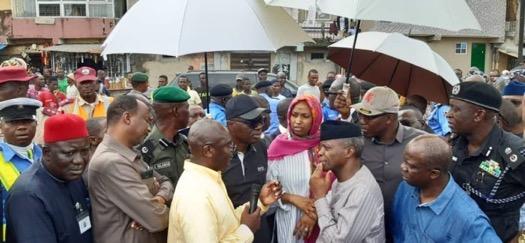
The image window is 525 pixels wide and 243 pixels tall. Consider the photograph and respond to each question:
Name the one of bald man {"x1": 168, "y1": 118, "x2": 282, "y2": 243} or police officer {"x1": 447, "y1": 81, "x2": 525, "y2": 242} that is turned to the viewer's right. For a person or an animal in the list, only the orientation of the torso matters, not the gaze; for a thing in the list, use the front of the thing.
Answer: the bald man

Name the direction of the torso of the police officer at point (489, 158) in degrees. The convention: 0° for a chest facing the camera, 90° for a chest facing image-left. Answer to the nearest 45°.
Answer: approximately 45°

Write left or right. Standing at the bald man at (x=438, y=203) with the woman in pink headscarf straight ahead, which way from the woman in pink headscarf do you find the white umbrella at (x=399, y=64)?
right

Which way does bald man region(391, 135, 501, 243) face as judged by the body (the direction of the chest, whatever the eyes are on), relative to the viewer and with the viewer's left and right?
facing the viewer and to the left of the viewer

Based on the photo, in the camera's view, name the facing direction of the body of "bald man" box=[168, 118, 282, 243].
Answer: to the viewer's right

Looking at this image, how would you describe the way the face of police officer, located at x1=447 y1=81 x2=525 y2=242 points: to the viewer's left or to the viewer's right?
to the viewer's left

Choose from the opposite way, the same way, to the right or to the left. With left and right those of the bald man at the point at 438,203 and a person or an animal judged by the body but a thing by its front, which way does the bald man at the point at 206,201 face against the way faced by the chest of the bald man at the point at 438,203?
the opposite way

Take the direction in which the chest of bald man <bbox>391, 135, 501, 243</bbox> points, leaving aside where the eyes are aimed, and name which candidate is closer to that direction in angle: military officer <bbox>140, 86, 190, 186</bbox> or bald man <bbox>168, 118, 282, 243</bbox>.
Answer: the bald man

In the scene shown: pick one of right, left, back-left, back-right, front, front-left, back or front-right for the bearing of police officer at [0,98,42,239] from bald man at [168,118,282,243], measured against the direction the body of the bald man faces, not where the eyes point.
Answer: back-left

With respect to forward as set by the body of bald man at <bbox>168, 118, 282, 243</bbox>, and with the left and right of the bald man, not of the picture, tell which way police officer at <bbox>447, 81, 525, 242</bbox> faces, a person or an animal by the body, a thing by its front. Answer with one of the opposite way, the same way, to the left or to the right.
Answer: the opposite way

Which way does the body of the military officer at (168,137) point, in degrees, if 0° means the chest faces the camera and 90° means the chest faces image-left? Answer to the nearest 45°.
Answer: approximately 315°
